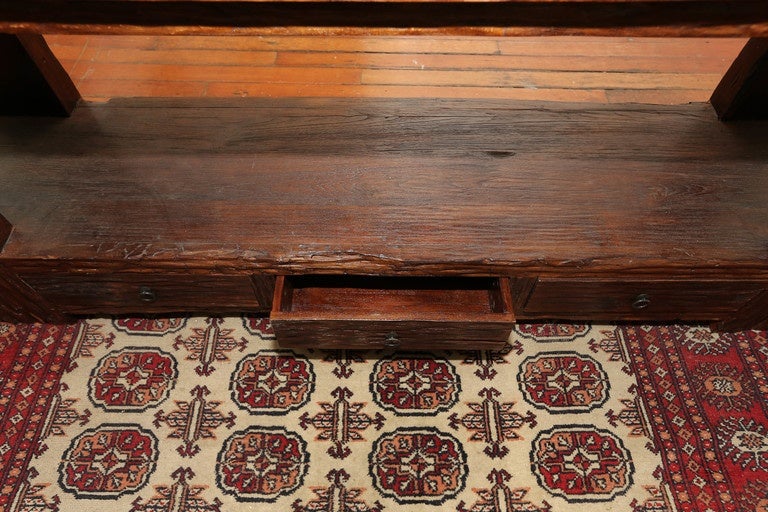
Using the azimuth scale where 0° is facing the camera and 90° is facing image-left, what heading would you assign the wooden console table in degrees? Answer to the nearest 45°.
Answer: approximately 0°
